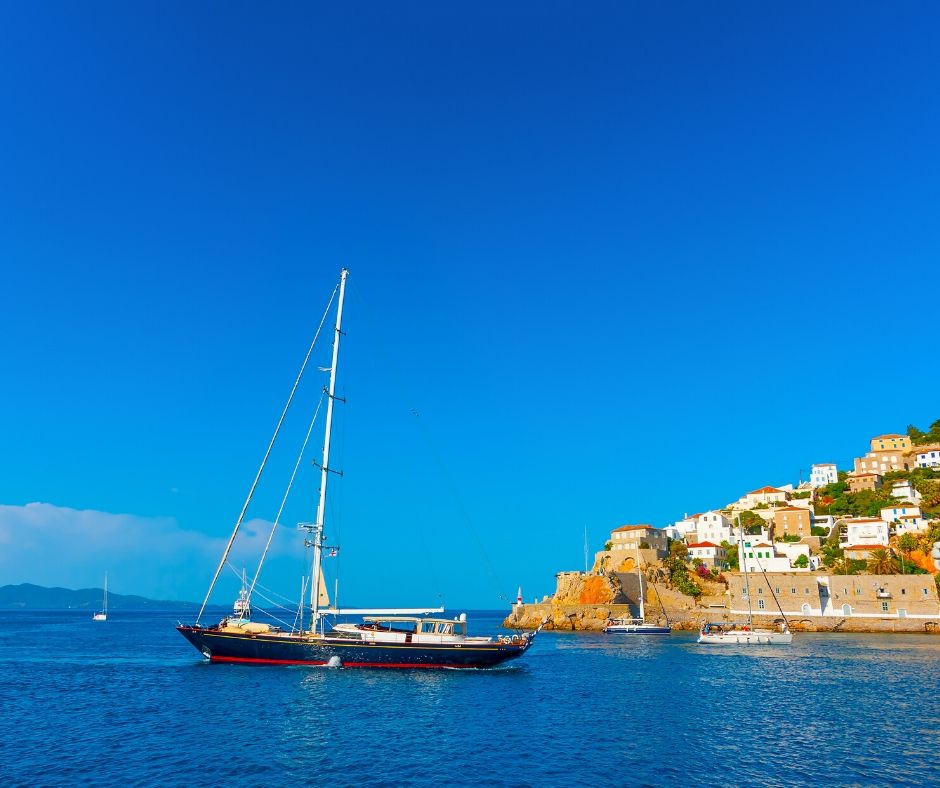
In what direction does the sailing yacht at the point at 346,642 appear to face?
to the viewer's left
